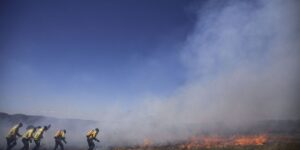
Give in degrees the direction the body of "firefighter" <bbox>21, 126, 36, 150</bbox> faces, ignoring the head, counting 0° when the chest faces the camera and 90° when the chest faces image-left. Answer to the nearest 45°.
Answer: approximately 270°
